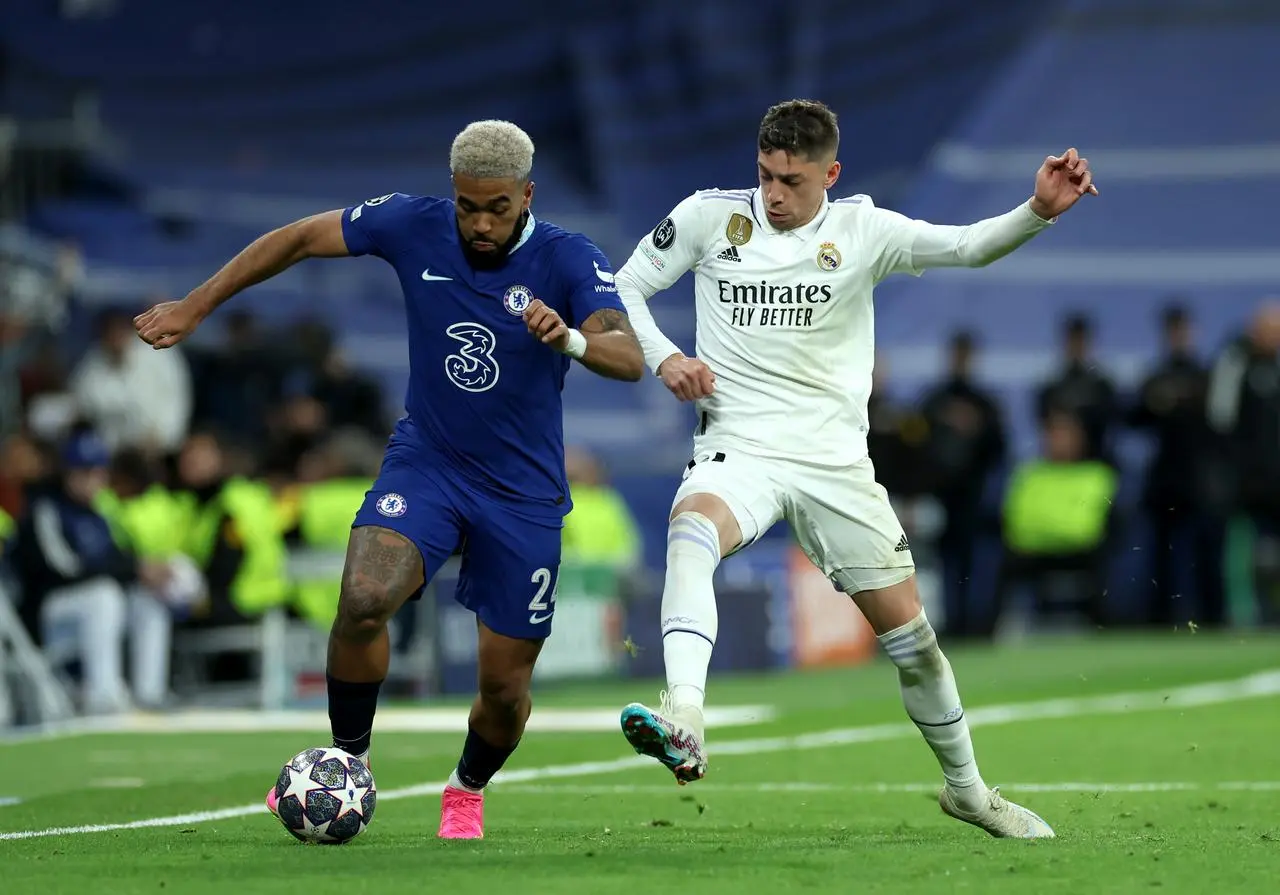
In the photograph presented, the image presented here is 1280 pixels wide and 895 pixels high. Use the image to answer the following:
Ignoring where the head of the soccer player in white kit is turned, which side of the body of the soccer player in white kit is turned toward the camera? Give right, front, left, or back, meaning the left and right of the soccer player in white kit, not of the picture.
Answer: front

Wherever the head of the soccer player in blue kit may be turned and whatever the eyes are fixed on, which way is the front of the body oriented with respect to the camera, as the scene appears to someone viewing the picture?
toward the camera

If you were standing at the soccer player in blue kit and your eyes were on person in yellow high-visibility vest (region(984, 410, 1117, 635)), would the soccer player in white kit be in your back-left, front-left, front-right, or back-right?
front-right

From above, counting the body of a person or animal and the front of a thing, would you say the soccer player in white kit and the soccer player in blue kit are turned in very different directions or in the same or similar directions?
same or similar directions

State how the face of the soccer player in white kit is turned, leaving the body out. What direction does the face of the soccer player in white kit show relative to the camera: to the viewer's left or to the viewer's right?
to the viewer's left

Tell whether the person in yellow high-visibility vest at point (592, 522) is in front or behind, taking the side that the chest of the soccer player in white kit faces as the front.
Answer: behind
